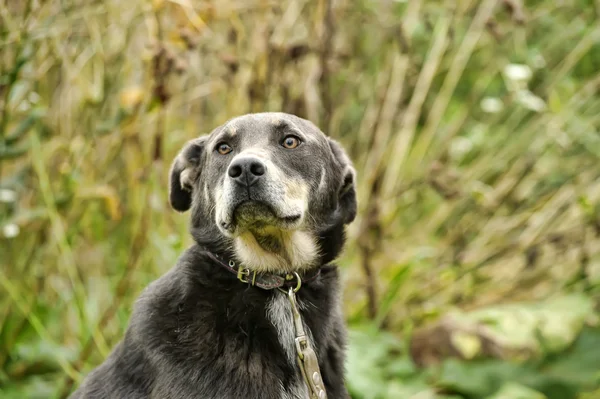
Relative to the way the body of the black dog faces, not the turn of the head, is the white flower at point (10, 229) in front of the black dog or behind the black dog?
behind

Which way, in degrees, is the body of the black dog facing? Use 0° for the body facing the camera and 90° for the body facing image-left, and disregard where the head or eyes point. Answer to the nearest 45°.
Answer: approximately 315°
